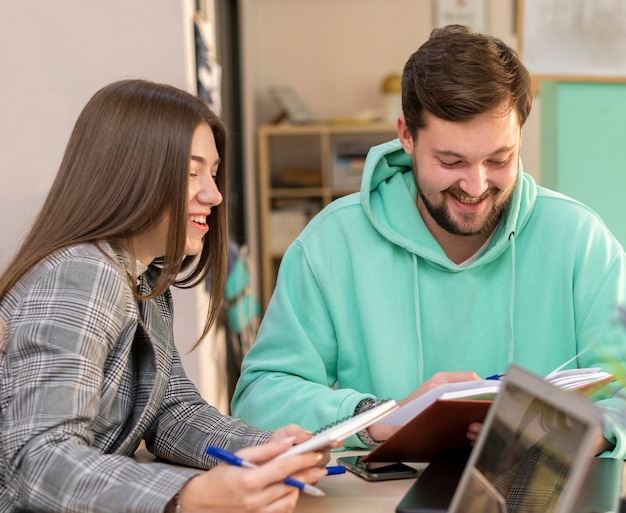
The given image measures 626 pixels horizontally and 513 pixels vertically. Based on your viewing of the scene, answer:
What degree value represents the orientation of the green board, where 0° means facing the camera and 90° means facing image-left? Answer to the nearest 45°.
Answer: approximately 0°

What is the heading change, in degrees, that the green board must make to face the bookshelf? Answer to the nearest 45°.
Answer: approximately 135° to its right

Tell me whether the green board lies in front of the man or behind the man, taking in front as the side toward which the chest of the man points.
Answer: behind

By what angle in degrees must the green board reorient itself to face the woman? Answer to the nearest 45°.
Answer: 0° — it already faces them

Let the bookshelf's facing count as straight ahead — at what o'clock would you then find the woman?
The woman is roughly at 12 o'clock from the bookshelf.

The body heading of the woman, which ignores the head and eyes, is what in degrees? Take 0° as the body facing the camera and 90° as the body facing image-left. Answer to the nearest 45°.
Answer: approximately 270°

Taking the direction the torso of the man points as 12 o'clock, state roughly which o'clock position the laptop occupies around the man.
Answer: The laptop is roughly at 12 o'clock from the man.

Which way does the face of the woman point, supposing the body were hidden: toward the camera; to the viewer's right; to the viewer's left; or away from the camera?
to the viewer's right

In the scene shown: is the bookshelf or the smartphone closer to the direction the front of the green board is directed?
the smartphone
